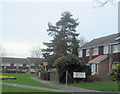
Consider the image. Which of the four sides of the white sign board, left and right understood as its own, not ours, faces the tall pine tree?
back

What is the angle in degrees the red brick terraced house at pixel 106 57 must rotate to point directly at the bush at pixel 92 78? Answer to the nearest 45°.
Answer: approximately 45° to its left

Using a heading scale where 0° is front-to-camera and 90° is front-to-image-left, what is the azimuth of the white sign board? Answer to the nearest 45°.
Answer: approximately 0°

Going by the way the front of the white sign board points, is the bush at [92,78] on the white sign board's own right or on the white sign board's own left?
on the white sign board's own left

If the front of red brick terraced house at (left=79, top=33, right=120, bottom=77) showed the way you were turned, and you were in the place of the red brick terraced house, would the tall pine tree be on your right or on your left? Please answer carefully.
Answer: on your right

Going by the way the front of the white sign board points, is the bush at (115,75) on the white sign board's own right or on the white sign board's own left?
on the white sign board's own left

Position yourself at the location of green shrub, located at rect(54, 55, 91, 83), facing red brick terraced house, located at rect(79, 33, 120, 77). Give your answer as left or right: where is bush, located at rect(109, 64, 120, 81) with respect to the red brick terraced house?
right
